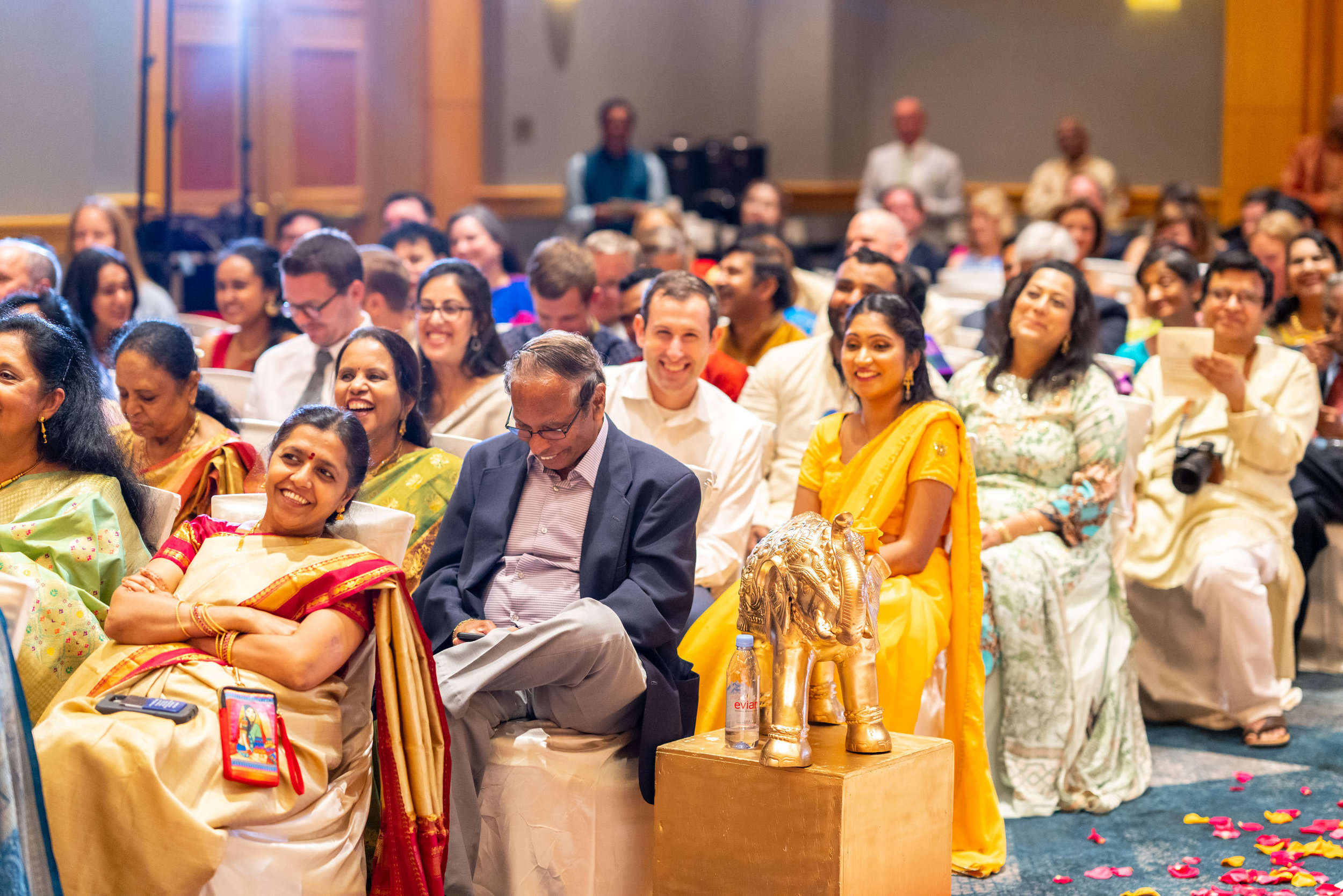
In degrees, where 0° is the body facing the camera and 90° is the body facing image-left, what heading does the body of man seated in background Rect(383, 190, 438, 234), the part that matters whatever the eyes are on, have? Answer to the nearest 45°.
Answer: approximately 45°

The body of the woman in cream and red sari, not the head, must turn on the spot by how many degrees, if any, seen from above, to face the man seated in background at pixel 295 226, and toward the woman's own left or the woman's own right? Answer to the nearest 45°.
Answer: approximately 135° to the woman's own right

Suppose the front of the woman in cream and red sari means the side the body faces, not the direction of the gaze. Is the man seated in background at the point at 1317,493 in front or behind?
behind

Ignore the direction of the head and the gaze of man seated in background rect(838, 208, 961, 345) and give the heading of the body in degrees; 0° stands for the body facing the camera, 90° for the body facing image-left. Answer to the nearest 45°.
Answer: approximately 45°

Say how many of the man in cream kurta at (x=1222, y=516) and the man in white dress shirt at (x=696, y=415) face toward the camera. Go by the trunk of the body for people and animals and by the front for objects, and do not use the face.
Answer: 2

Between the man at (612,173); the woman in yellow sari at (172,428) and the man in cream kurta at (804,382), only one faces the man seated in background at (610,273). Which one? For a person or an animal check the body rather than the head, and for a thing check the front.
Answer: the man at (612,173)

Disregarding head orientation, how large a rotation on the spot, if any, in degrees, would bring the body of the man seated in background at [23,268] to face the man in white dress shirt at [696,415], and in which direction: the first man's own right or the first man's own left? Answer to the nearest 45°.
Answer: approximately 90° to the first man's own left

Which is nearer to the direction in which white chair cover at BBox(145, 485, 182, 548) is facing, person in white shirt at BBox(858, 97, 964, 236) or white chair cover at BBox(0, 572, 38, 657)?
the white chair cover
